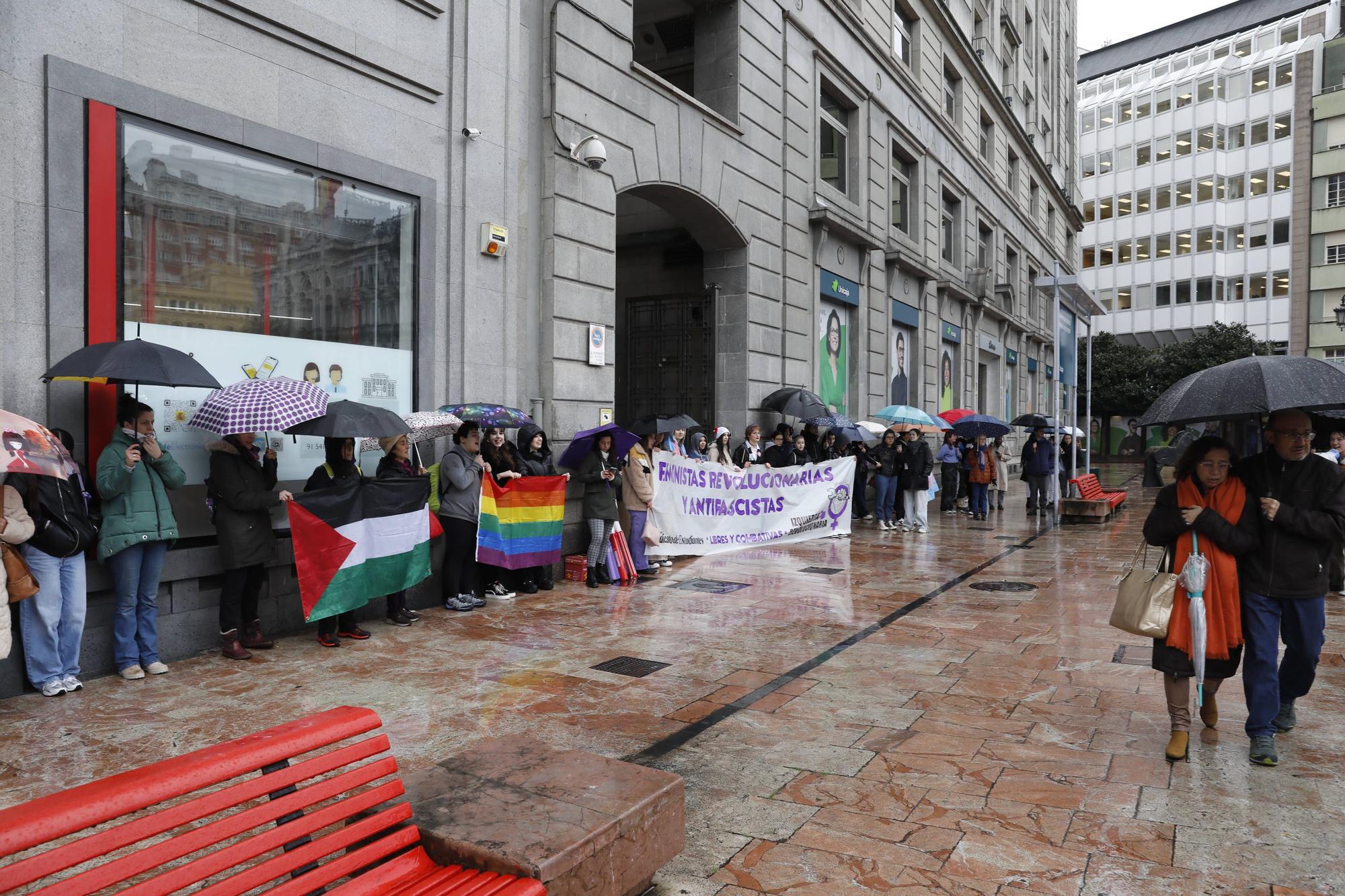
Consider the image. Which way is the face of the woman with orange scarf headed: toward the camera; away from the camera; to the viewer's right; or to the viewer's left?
toward the camera

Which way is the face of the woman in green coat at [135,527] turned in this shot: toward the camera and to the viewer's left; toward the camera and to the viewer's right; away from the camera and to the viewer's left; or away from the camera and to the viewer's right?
toward the camera and to the viewer's right

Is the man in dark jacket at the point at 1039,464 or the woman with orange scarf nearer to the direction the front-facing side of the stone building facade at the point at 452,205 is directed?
the woman with orange scarf

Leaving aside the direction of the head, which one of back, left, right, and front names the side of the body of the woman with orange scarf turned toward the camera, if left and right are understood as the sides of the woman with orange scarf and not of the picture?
front

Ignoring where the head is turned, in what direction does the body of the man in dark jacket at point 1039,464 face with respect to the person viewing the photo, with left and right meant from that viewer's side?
facing the viewer

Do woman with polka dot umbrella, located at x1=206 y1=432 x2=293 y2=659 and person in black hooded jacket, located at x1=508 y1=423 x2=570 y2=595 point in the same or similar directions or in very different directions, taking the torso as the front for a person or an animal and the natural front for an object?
same or similar directions

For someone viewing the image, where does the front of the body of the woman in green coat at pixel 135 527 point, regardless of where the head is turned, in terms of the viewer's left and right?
facing the viewer and to the right of the viewer

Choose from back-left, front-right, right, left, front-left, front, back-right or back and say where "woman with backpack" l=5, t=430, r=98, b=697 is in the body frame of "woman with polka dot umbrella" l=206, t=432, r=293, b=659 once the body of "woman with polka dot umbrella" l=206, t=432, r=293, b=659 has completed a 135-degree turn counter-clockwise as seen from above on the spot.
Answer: back-left

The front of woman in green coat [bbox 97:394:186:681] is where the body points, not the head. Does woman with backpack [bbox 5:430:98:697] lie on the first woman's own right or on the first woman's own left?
on the first woman's own right

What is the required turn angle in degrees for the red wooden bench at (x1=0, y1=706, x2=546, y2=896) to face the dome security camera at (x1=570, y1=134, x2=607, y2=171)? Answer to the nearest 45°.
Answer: approximately 90° to its left
